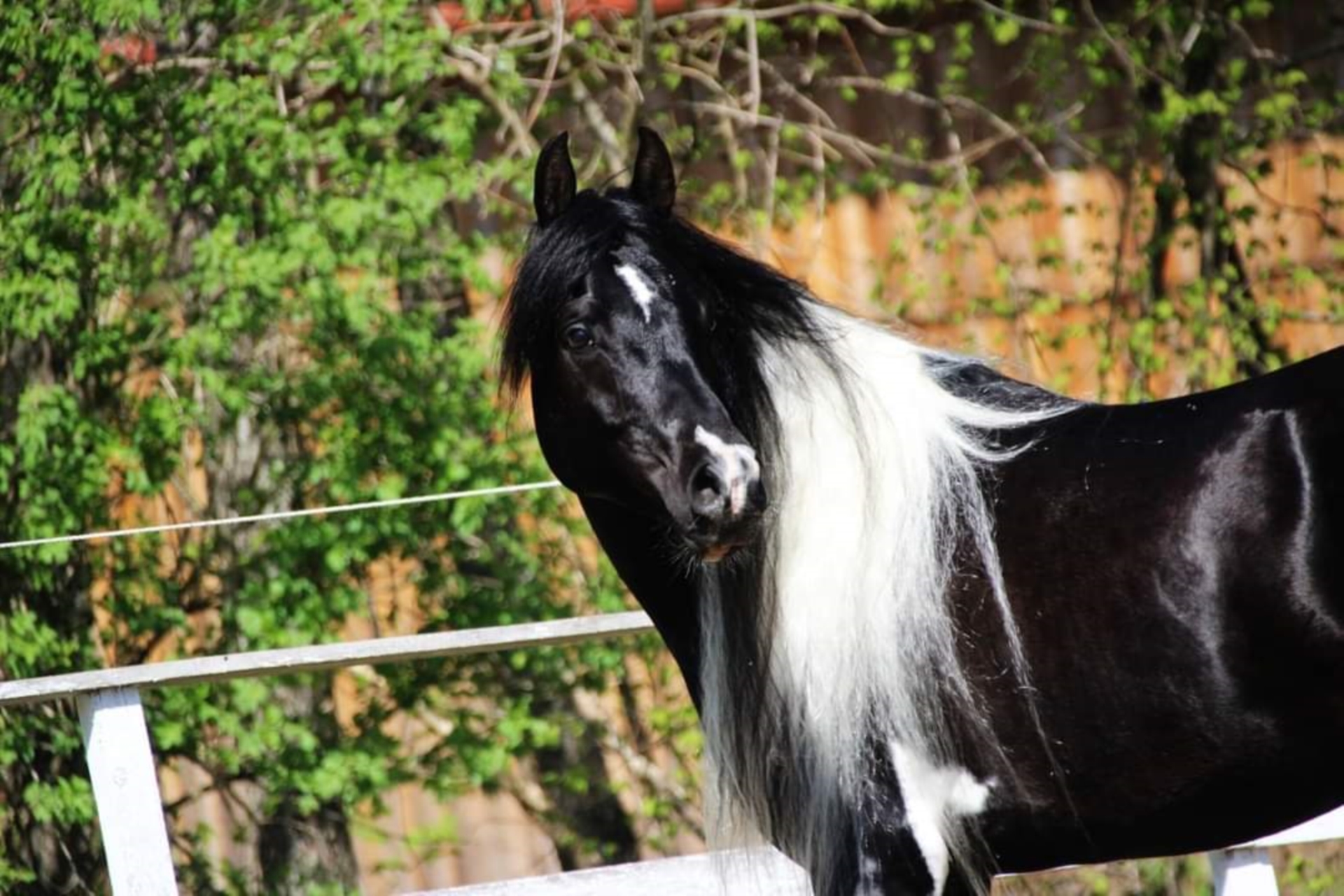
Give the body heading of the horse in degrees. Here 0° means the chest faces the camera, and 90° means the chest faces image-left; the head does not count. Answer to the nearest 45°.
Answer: approximately 90°
